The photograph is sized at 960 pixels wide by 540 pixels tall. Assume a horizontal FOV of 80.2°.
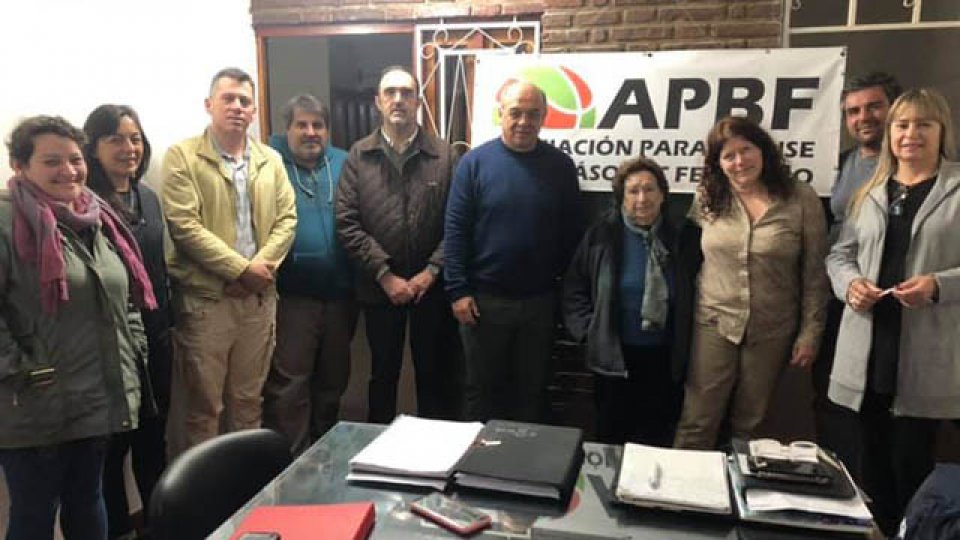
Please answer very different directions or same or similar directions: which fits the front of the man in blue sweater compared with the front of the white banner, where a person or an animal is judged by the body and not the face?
same or similar directions

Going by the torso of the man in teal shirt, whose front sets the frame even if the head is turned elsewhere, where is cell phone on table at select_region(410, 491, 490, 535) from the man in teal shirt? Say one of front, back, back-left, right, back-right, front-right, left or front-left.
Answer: front

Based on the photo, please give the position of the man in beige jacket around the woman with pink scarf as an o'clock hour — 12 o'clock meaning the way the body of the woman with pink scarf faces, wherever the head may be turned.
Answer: The man in beige jacket is roughly at 9 o'clock from the woman with pink scarf.

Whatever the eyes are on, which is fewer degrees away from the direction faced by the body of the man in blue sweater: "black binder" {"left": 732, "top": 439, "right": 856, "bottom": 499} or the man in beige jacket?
the black binder

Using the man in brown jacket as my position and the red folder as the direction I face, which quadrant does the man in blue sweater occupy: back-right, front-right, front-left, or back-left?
front-left

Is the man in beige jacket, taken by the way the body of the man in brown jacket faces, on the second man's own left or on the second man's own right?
on the second man's own right

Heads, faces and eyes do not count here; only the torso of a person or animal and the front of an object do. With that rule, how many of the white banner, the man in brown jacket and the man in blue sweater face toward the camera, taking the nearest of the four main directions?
3

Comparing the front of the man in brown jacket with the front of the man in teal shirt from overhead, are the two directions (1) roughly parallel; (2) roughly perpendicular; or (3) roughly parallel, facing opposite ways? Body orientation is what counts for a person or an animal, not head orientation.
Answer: roughly parallel

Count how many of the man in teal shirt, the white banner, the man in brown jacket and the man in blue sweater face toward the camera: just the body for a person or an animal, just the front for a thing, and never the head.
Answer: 4

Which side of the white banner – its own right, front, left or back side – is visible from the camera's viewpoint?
front

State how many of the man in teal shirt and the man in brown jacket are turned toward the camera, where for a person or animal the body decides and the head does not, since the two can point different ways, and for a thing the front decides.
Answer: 2

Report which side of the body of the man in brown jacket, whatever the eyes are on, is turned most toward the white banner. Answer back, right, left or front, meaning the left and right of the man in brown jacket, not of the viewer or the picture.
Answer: left

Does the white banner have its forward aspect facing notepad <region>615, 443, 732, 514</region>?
yes

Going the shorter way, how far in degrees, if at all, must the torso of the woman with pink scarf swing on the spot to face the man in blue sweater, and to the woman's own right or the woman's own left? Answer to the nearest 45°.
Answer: approximately 45° to the woman's own left

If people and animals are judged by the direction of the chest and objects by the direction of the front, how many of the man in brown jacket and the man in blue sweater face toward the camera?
2

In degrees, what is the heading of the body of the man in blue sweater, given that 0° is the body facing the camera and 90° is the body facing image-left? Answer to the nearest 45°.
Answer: approximately 0°

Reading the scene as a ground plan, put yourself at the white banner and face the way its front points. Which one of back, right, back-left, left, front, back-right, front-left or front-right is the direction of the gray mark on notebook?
front

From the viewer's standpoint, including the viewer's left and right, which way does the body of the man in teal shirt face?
facing the viewer
